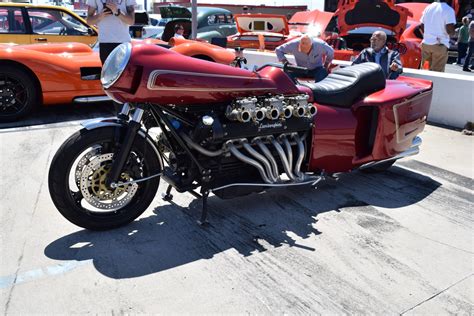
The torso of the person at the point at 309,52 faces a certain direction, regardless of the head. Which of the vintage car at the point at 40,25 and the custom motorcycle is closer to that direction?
the custom motorcycle

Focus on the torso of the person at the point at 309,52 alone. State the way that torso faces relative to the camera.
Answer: toward the camera

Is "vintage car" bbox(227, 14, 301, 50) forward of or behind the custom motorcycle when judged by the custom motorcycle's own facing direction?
behind

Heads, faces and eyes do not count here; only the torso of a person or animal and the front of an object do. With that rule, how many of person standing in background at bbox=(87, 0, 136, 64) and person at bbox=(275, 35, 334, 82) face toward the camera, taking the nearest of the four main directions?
2

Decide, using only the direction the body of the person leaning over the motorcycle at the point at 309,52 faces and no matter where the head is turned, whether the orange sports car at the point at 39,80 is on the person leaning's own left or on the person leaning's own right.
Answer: on the person leaning's own right

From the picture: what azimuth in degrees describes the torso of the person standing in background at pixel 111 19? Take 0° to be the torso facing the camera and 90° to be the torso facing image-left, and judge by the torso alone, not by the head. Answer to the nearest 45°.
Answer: approximately 0°

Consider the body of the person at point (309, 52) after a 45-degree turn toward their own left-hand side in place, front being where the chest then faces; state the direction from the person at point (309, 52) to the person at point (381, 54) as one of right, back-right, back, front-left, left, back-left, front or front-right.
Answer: front-left

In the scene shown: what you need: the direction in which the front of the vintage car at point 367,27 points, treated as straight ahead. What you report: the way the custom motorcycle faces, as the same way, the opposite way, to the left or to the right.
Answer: to the right

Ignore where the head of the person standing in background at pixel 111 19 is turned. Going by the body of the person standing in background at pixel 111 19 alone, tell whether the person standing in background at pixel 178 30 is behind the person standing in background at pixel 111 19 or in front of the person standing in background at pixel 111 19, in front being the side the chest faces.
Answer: behind
